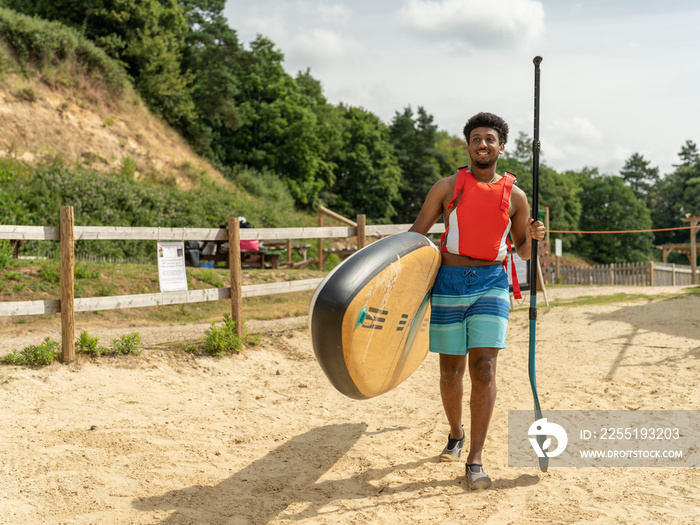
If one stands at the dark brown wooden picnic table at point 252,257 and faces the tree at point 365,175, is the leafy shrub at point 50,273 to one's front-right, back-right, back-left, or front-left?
back-left

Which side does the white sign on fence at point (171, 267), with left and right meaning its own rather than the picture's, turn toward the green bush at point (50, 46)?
back

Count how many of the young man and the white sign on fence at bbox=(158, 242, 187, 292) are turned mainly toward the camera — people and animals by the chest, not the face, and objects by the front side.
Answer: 2

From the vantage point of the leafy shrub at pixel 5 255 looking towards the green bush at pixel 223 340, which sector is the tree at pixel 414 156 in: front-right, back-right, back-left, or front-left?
back-left

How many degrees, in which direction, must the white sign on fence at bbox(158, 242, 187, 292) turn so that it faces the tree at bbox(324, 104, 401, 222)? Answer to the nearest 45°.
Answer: approximately 180°

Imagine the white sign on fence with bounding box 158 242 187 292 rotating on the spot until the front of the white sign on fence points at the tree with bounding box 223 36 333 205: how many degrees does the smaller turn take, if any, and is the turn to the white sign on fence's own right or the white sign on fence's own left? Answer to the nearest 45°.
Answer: approximately 180°

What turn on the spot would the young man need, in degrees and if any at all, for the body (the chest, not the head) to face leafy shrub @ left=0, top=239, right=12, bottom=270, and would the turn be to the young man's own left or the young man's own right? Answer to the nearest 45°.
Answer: approximately 135° to the young man's own right

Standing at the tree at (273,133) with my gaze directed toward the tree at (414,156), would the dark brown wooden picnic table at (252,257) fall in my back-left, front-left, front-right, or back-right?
back-right

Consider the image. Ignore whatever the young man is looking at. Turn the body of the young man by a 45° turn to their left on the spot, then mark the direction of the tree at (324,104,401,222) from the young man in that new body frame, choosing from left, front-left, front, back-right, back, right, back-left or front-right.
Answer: back-left
